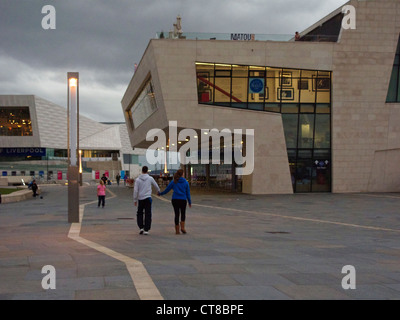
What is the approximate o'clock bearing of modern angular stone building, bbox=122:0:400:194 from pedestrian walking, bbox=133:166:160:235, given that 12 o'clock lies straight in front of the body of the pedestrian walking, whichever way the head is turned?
The modern angular stone building is roughly at 1 o'clock from the pedestrian walking.

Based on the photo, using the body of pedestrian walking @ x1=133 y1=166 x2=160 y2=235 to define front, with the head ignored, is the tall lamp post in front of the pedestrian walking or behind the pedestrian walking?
in front

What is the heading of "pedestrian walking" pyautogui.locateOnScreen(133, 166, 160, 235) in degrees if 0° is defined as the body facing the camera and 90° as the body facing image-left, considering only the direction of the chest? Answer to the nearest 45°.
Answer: approximately 180°
